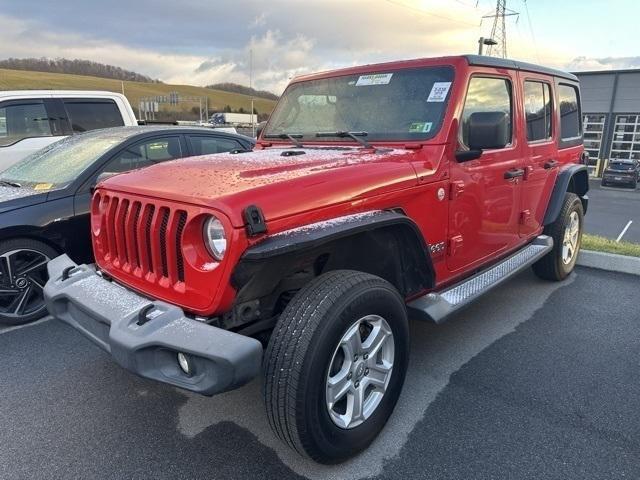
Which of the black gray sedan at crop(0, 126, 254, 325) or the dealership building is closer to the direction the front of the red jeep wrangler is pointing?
the black gray sedan

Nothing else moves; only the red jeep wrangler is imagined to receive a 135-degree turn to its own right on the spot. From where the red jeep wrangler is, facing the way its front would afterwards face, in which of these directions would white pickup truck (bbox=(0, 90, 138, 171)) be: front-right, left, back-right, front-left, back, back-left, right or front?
front-left

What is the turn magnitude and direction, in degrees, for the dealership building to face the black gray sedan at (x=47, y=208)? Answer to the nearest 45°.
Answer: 0° — it already faces it

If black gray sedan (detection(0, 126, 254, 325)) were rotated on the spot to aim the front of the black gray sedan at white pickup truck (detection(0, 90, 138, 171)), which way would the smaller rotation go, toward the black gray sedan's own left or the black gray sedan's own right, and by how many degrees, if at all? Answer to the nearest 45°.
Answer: approximately 135° to the black gray sedan's own right

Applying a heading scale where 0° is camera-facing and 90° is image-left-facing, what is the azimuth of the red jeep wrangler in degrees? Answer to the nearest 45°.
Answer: approximately 45°

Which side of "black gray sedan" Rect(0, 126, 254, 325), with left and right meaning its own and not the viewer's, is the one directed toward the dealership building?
back

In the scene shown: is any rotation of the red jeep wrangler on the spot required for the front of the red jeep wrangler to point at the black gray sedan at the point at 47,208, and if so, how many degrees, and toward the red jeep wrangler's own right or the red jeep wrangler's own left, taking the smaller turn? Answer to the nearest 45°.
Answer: approximately 90° to the red jeep wrangler's own right
